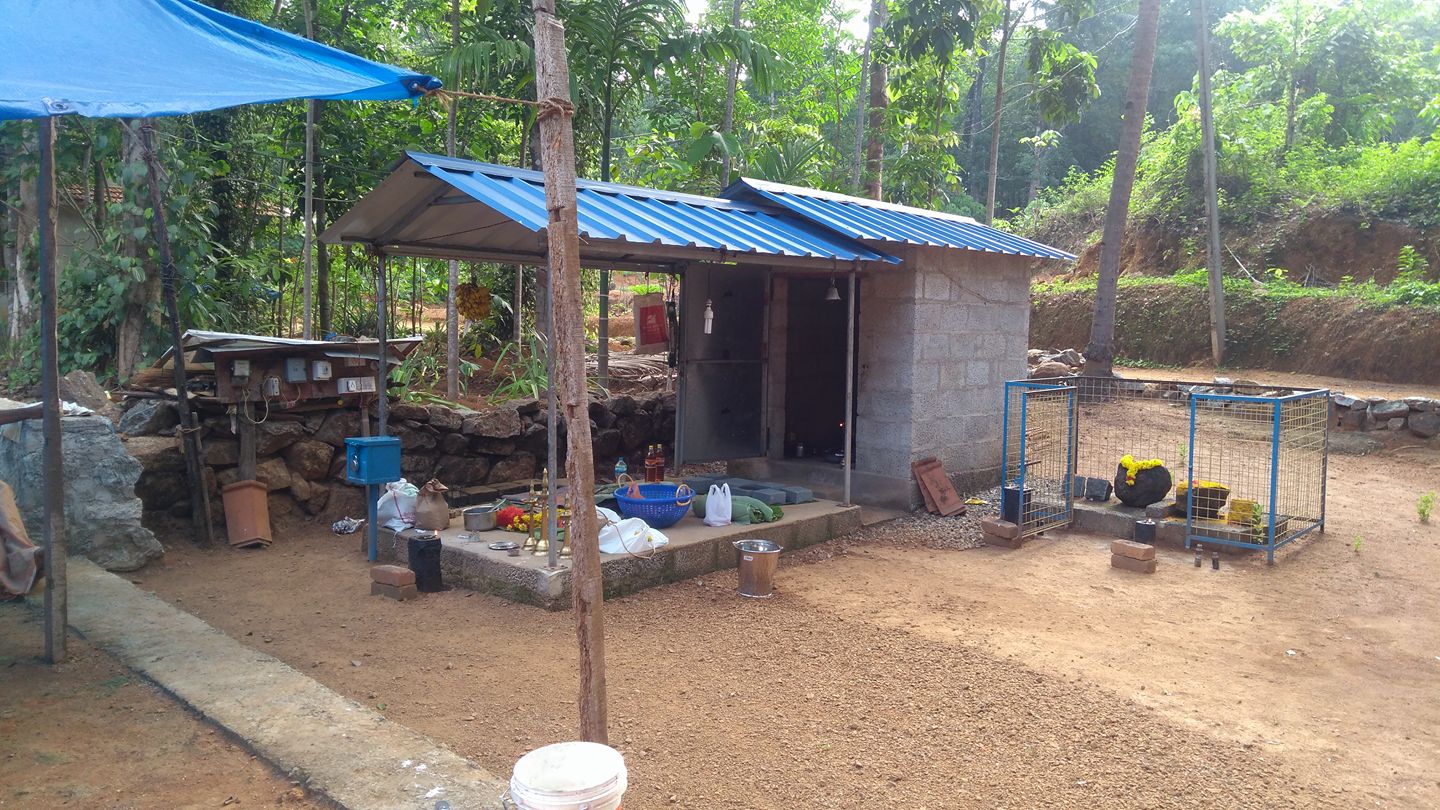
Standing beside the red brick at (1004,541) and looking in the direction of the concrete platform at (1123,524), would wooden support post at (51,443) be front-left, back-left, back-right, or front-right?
back-right

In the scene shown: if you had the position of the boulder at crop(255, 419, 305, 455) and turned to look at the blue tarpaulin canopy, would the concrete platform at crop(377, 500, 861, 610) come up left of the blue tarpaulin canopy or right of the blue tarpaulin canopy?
left

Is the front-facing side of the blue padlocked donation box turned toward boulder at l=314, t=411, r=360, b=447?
no

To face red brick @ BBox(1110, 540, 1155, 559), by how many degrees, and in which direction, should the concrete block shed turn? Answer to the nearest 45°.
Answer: approximately 90° to its left

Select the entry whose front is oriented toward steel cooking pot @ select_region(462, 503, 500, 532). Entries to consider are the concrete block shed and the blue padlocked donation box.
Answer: the concrete block shed

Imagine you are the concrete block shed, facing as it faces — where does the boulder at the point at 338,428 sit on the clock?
The boulder is roughly at 1 o'clock from the concrete block shed.

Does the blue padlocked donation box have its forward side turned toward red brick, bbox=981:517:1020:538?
no

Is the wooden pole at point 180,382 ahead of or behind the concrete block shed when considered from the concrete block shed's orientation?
ahead

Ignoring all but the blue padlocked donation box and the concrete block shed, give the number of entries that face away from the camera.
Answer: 0

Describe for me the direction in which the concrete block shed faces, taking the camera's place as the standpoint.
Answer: facing the viewer and to the left of the viewer

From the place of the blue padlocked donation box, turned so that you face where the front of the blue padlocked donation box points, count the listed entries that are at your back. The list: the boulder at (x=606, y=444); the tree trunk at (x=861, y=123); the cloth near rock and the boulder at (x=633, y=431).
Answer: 3

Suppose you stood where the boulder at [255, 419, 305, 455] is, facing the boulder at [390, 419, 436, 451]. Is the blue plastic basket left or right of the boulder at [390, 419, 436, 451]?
right

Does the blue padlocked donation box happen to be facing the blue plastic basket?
no

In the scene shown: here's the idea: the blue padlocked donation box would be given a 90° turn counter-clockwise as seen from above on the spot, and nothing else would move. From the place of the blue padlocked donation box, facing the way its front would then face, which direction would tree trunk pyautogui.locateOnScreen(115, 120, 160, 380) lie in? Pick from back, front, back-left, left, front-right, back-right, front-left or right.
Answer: back
